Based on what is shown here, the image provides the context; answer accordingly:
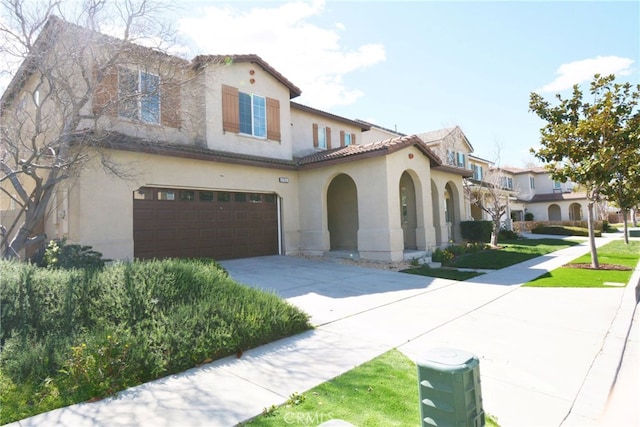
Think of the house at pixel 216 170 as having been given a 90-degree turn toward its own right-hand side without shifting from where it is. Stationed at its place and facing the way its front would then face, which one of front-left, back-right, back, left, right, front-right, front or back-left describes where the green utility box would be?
front-left

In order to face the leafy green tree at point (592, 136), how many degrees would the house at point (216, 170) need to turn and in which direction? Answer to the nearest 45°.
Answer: approximately 45° to its left

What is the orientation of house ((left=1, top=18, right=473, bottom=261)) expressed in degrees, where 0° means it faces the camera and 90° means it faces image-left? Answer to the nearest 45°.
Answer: approximately 315°

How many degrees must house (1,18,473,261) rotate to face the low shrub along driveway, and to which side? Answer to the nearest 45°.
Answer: approximately 45° to its right

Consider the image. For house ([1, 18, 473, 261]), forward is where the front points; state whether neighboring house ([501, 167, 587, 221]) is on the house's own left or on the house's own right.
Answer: on the house's own left

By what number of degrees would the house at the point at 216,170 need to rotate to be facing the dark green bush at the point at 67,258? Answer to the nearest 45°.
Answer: approximately 90° to its right

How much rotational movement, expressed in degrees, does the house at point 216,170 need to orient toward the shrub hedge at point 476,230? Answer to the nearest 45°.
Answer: approximately 45° to its left
